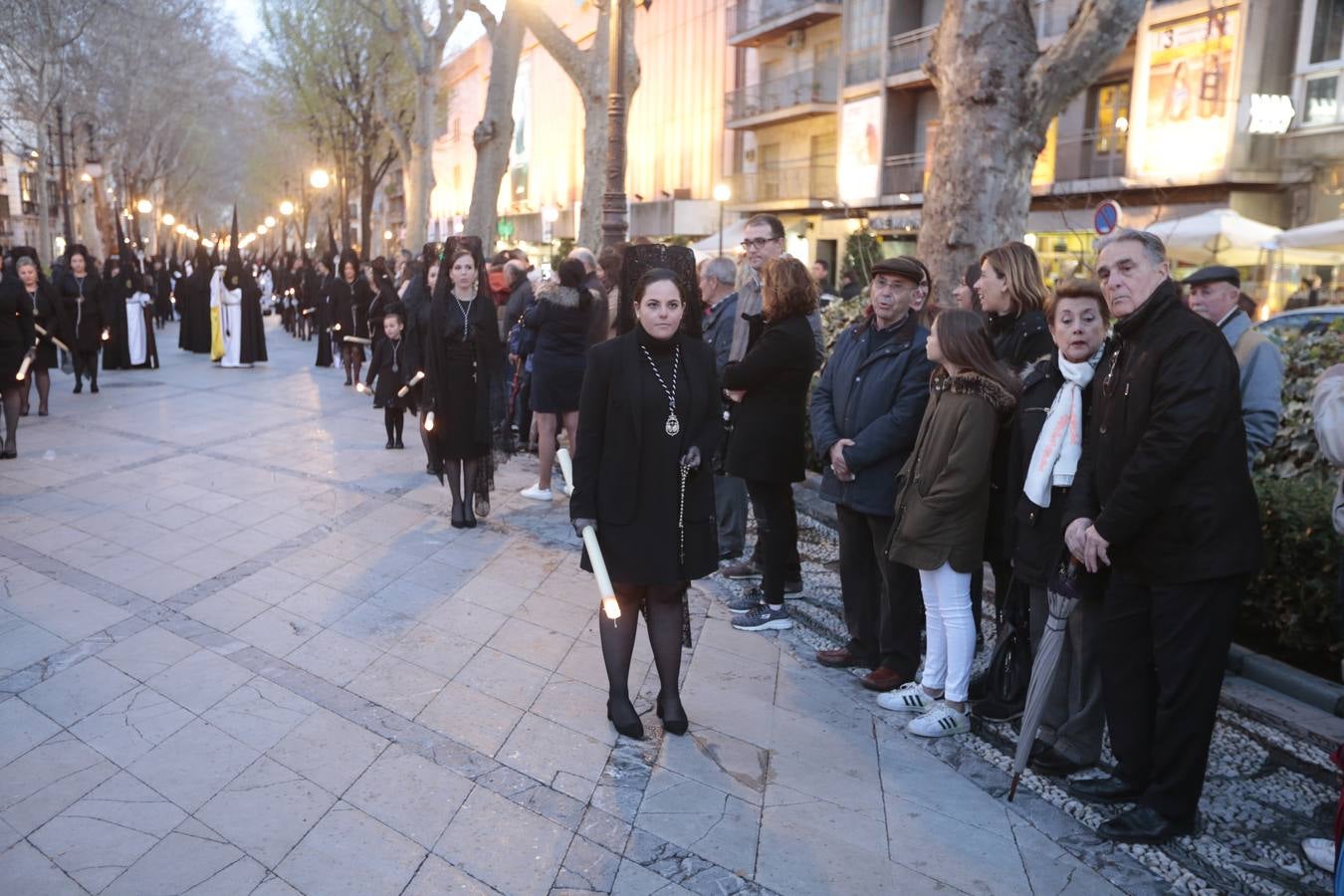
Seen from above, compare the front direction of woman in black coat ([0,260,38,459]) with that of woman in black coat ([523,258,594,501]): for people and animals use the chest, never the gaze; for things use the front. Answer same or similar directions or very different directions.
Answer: very different directions

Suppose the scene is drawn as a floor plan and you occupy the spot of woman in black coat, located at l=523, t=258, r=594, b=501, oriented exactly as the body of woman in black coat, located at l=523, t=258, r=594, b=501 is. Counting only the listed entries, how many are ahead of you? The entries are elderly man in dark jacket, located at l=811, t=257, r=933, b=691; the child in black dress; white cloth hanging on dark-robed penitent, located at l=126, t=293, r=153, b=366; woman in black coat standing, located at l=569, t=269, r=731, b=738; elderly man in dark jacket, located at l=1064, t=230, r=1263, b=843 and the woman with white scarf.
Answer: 2

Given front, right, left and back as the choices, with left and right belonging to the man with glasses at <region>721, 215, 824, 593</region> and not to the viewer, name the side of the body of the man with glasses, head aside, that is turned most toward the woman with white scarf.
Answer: left

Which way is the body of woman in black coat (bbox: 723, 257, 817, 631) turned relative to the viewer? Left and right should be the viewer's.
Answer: facing to the left of the viewer

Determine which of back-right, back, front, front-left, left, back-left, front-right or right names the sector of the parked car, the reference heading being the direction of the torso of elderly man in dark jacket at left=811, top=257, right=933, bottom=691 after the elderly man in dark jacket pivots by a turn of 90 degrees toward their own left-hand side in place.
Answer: left

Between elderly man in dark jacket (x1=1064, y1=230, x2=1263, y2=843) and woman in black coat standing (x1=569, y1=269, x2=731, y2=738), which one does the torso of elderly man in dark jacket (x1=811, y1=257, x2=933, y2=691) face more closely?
the woman in black coat standing

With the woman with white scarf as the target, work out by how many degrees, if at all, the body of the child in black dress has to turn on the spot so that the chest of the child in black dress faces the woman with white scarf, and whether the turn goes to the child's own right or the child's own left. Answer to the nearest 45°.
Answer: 0° — they already face them

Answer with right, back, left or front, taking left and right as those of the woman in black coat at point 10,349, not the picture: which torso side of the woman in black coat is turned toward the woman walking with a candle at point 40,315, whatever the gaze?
back

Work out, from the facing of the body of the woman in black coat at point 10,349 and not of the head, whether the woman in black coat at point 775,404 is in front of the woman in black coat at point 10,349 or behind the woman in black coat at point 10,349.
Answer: in front

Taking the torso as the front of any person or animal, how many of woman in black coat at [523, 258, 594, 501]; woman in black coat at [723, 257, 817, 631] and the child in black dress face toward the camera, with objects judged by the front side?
1

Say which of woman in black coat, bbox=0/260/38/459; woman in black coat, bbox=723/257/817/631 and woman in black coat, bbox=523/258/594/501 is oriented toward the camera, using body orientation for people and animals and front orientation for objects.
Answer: woman in black coat, bbox=0/260/38/459

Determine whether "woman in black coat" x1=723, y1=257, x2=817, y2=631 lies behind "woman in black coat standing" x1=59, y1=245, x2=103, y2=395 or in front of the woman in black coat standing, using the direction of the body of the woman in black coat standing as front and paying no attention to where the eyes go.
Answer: in front

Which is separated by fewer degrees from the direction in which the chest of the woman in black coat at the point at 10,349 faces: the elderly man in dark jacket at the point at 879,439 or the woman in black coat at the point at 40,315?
the elderly man in dark jacket

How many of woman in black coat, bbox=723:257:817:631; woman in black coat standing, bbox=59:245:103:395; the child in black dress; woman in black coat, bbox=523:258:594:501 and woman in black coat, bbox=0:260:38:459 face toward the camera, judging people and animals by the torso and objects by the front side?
3

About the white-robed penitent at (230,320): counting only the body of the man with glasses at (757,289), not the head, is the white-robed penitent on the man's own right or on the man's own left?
on the man's own right
